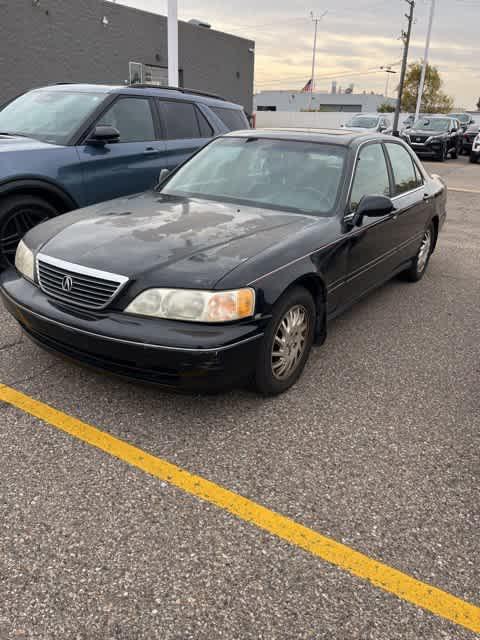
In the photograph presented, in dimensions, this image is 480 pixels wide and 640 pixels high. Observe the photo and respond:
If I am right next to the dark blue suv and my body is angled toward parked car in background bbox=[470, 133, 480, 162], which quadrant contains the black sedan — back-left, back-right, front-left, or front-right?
back-right

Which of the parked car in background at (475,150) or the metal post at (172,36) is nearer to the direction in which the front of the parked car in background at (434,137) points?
the metal post

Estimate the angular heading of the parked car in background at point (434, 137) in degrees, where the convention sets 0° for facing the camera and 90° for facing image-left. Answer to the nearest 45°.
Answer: approximately 45°

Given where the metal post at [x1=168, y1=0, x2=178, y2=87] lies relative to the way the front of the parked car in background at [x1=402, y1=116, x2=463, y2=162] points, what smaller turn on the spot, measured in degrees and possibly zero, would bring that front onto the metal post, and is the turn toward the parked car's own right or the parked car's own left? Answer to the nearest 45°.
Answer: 0° — it already faces it

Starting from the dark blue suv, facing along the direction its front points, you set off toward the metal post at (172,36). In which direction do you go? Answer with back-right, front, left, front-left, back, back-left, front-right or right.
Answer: back-right

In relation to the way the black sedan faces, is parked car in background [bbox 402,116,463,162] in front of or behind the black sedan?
behind

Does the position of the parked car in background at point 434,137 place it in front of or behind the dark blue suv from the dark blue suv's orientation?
behind
